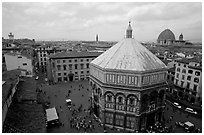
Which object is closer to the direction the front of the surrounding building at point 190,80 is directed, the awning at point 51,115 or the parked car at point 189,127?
the awning

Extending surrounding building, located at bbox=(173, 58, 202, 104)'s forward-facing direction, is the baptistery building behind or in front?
in front

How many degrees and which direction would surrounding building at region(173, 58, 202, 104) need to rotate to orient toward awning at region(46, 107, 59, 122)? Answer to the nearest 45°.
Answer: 0° — it already faces it

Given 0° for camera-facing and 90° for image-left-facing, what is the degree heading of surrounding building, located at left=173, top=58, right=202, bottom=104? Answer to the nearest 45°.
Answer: approximately 45°

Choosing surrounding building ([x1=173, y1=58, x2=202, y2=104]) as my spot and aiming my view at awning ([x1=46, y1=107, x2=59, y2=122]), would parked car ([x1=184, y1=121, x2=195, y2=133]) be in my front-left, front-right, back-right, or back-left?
front-left

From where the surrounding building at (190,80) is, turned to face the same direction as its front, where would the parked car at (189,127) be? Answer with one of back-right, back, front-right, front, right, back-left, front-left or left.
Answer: front-left

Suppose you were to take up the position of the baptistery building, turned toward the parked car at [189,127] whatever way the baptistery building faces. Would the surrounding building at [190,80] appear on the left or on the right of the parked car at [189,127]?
left
